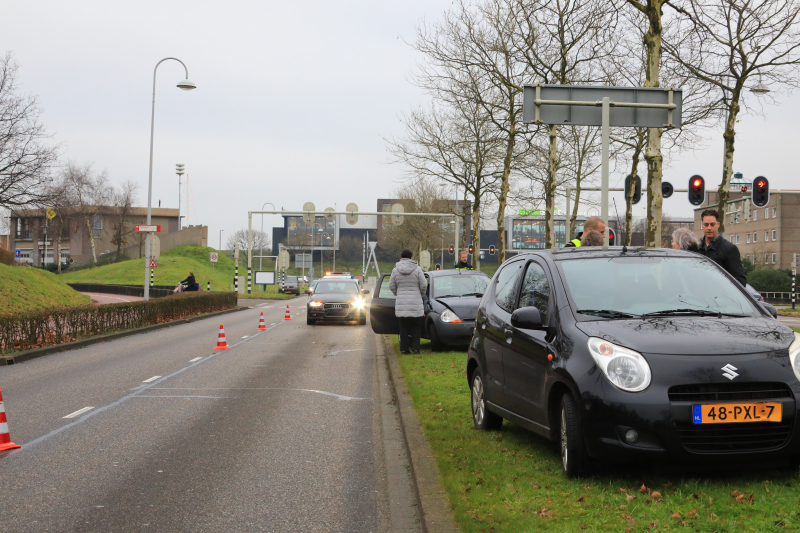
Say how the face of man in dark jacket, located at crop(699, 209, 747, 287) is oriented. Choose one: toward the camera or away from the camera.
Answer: toward the camera

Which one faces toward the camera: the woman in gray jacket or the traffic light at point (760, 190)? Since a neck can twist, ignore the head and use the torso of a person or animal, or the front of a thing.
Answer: the traffic light

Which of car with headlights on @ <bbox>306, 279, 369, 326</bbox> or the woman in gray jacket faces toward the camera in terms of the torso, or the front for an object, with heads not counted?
the car with headlights on

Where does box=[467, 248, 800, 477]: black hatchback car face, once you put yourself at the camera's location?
facing the viewer and to the right of the viewer

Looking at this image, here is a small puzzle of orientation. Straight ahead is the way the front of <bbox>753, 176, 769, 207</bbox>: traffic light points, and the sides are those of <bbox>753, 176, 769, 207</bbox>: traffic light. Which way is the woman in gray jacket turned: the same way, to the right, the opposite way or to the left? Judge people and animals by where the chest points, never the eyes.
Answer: the opposite way

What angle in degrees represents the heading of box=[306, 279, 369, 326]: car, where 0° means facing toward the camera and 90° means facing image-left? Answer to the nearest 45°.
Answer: approximately 0°

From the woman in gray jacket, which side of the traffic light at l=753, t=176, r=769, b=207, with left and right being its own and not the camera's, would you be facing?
front

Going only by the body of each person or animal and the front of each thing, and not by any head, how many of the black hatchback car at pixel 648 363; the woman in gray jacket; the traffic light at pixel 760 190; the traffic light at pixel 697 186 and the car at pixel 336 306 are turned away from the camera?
1

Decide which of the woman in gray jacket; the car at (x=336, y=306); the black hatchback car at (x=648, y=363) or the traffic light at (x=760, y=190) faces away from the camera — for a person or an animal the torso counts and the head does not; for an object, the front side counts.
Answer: the woman in gray jacket

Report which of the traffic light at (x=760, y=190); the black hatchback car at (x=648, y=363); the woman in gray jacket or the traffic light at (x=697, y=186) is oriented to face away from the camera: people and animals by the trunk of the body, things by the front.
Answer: the woman in gray jacket

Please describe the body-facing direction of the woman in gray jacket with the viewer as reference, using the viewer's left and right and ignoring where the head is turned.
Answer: facing away from the viewer

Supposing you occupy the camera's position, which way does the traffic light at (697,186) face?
facing the viewer

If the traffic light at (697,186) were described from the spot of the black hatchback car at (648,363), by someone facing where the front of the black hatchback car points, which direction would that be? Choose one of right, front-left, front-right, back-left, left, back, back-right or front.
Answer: back-left

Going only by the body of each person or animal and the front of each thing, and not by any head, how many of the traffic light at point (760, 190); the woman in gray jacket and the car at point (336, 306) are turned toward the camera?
2

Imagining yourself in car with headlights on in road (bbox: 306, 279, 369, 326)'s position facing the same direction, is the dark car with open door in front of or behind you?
in front

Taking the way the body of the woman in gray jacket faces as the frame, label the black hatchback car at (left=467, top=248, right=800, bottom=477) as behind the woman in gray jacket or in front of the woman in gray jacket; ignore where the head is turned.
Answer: behind

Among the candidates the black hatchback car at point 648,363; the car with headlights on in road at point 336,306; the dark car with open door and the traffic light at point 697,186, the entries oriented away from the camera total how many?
0

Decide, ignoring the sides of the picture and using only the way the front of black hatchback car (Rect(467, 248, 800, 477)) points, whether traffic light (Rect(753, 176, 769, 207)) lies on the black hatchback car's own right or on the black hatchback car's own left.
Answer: on the black hatchback car's own left
